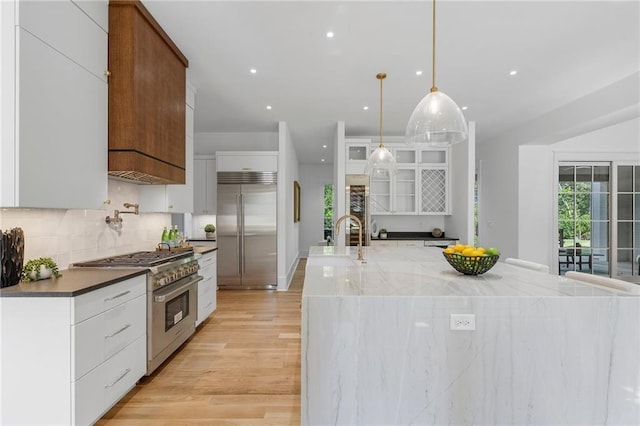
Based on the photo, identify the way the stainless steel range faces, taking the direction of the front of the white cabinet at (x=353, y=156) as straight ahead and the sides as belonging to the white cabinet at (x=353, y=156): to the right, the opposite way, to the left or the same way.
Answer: to the left

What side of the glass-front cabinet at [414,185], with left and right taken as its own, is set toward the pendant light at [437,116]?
front

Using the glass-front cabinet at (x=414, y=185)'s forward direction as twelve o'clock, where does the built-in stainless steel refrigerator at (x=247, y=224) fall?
The built-in stainless steel refrigerator is roughly at 2 o'clock from the glass-front cabinet.

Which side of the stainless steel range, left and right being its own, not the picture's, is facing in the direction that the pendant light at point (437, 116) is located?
front

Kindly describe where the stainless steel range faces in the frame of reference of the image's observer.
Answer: facing the viewer and to the right of the viewer

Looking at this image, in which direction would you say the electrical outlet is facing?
toward the camera

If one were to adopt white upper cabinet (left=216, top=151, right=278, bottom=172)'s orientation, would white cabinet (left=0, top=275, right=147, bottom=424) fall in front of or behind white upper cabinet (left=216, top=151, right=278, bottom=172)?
in front

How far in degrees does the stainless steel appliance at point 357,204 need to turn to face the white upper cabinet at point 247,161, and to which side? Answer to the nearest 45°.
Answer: approximately 90° to its right

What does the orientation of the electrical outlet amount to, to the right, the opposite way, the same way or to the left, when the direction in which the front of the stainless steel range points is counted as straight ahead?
to the right
